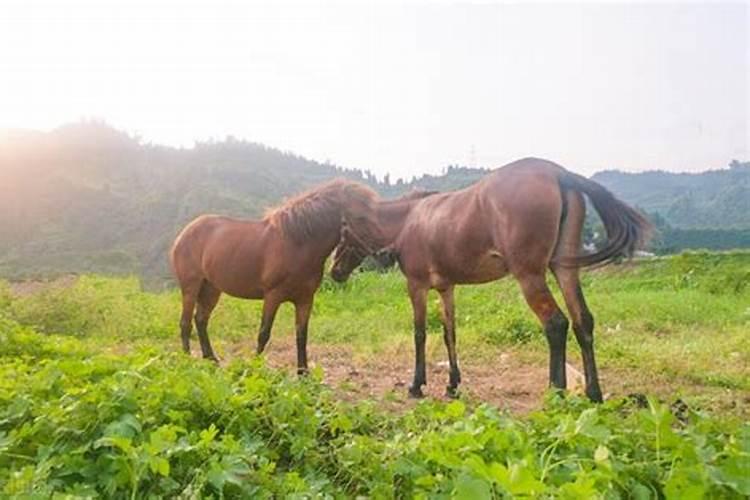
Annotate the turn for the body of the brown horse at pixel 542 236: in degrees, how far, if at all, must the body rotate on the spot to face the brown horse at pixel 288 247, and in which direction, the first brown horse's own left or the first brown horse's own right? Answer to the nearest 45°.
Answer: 0° — it already faces it

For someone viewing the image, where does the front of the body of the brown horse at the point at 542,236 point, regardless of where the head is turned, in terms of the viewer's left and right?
facing away from the viewer and to the left of the viewer
